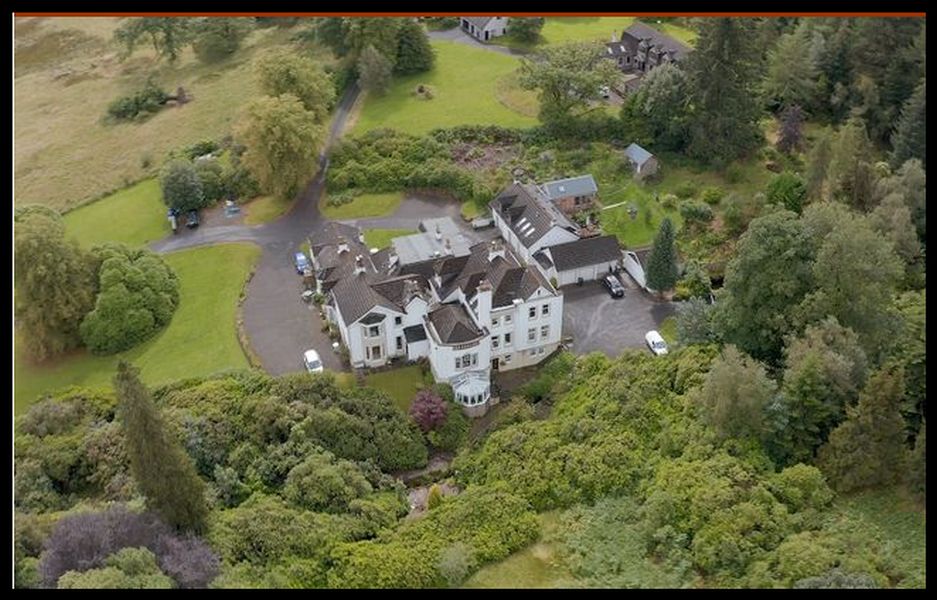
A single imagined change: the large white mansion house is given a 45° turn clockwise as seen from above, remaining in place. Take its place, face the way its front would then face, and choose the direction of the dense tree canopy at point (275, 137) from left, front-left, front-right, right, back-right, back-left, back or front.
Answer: right

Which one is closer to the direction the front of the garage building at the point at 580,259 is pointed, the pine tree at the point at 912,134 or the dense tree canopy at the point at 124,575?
the dense tree canopy

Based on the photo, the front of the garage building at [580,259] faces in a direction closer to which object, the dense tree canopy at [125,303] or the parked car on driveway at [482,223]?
the dense tree canopy

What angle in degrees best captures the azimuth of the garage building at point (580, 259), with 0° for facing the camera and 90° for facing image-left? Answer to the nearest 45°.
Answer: approximately 0°

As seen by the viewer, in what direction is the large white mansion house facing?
toward the camera

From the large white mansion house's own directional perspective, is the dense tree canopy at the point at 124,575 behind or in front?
in front

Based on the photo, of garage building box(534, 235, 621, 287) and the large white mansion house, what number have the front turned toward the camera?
2

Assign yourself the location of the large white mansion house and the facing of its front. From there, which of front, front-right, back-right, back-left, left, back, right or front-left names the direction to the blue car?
back-right

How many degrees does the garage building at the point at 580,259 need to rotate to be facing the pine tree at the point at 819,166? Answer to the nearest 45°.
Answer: approximately 135° to its left

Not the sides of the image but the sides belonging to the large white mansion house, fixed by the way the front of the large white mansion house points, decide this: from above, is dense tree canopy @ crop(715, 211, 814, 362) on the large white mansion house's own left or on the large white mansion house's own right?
on the large white mansion house's own left

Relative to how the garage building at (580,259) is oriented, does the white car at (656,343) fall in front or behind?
in front

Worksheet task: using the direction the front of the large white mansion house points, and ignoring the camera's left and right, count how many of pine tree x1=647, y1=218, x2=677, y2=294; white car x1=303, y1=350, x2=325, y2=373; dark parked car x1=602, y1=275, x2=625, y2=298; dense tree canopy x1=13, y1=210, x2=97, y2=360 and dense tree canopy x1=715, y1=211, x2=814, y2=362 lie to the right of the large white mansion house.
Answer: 2

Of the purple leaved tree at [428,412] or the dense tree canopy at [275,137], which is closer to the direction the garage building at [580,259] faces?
the purple leaved tree

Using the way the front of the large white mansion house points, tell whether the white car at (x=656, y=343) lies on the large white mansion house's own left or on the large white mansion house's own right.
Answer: on the large white mansion house's own left
